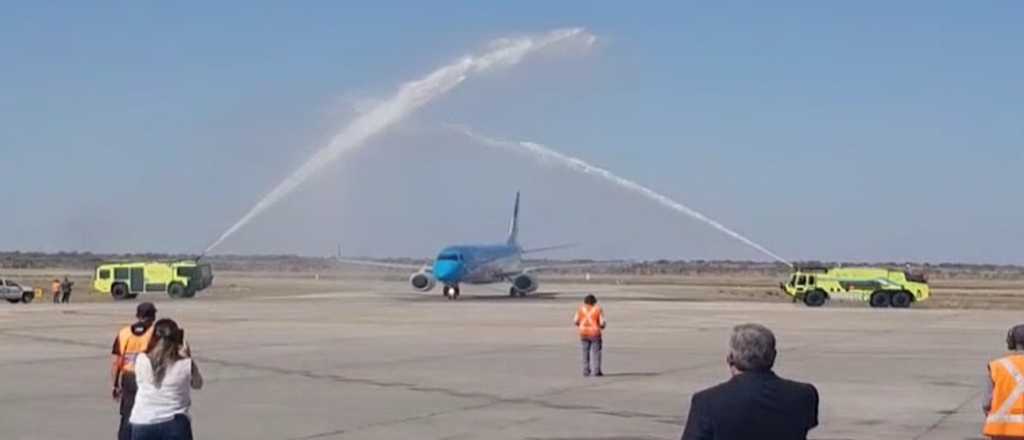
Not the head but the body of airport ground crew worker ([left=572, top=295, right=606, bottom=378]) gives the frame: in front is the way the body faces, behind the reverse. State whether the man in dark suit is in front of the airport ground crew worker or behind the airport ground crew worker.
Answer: behind

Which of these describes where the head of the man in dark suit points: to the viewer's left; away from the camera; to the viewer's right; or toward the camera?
away from the camera

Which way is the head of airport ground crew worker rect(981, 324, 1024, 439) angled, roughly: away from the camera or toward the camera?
away from the camera

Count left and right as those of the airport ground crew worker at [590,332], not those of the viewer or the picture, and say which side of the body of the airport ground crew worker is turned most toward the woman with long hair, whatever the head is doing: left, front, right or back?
back

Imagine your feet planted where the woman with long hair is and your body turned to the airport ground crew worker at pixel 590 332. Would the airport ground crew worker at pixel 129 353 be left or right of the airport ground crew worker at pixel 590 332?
left

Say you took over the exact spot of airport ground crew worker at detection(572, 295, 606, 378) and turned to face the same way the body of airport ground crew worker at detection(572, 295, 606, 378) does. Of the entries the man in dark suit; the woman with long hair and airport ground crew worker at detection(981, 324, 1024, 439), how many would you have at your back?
3

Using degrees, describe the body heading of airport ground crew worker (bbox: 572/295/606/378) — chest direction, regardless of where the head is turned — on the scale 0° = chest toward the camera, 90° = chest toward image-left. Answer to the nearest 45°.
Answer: approximately 180°

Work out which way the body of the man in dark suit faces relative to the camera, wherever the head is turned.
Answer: away from the camera

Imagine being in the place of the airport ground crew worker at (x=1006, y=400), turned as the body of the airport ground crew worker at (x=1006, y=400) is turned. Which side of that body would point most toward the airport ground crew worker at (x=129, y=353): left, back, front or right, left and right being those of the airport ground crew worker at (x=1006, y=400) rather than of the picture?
left

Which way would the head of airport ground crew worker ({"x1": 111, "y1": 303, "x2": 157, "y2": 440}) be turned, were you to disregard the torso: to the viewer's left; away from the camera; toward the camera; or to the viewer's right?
away from the camera

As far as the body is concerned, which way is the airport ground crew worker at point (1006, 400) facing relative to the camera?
away from the camera
